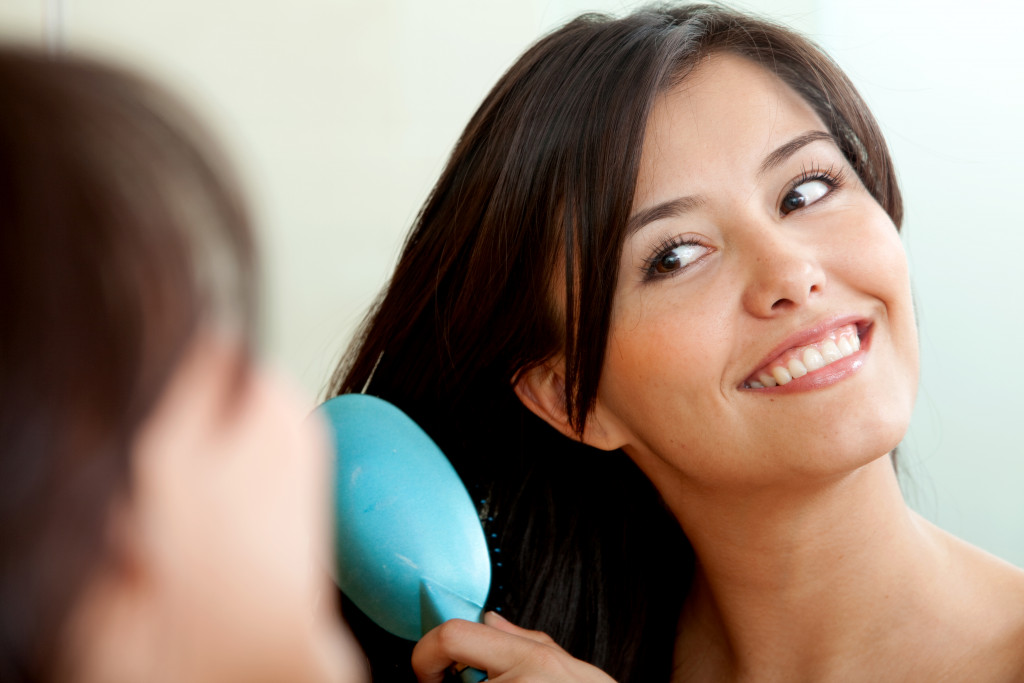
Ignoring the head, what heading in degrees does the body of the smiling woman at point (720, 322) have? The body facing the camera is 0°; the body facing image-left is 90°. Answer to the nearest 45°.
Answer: approximately 315°

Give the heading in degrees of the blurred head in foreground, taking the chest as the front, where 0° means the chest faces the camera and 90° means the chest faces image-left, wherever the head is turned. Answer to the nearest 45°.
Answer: approximately 225°

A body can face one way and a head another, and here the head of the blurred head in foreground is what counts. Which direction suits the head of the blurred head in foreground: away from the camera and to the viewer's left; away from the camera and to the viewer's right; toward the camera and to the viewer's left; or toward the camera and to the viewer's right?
away from the camera and to the viewer's right
